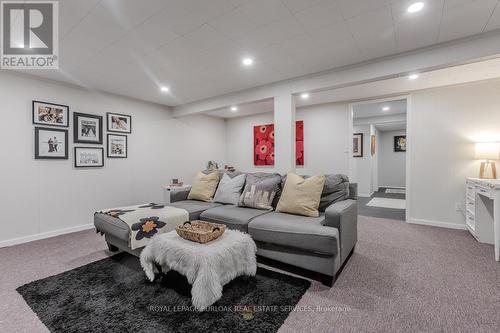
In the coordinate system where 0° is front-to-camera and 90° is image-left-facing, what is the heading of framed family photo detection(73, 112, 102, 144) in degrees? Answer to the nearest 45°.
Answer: approximately 315°

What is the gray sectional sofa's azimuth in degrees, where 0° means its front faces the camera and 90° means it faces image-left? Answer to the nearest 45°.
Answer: approximately 45°

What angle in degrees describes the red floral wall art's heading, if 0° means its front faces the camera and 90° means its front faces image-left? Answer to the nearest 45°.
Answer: approximately 45°

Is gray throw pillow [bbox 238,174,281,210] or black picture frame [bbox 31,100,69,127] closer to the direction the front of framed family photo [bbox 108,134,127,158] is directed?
the gray throw pillow

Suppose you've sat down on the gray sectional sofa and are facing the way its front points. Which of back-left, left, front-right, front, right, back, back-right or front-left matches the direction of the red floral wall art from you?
back-right

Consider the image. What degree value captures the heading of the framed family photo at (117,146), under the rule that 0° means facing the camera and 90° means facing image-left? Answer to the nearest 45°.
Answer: approximately 315°

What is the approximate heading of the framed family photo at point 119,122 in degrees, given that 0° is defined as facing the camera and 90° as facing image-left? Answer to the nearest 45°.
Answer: approximately 315°

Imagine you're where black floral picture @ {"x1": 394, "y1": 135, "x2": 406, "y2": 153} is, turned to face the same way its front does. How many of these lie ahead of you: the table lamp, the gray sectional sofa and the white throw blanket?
3

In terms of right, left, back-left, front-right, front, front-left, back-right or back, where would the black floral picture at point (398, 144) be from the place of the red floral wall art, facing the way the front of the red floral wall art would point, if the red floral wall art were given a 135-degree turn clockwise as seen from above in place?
front-right

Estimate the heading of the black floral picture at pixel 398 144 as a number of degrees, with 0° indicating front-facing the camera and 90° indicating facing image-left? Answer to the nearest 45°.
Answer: approximately 0°

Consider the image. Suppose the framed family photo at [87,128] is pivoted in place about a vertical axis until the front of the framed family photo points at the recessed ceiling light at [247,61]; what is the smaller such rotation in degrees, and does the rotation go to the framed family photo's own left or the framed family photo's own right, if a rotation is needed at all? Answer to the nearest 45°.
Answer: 0° — it already faces it

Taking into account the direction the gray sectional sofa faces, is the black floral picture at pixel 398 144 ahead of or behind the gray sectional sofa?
behind
